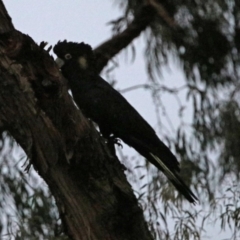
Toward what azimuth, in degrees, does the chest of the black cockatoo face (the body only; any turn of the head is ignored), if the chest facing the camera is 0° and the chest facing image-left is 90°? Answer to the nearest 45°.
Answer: approximately 90°
